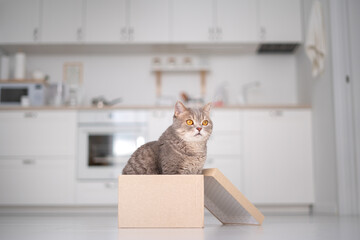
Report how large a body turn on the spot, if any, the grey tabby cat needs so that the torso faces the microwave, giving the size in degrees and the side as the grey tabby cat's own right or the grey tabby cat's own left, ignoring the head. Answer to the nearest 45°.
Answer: approximately 180°

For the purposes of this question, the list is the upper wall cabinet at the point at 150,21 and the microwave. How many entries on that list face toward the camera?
2

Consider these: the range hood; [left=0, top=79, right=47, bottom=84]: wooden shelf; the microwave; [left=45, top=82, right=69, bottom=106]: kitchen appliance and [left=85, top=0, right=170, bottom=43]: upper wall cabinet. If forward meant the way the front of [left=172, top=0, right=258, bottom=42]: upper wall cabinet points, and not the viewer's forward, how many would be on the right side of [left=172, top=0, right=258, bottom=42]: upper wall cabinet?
4

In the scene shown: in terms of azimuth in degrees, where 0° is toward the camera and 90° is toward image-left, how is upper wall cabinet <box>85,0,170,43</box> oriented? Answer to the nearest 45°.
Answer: approximately 0°

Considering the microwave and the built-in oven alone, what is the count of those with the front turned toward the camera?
2

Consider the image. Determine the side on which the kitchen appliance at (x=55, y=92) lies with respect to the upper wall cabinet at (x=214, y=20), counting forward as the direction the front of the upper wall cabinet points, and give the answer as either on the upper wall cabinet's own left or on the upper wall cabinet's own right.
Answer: on the upper wall cabinet's own right
